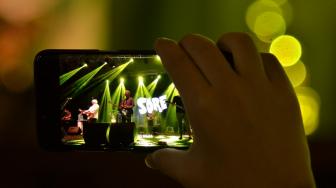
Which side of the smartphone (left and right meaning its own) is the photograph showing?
front
